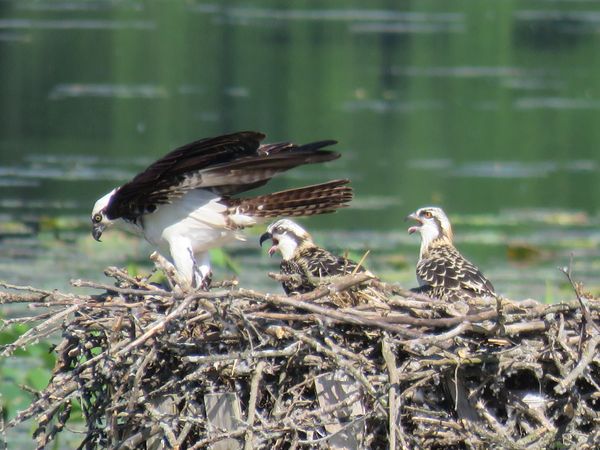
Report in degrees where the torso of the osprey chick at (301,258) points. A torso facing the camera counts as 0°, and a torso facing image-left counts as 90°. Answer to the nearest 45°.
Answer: approximately 90°

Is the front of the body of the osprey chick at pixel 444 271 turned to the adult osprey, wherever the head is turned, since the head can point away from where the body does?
yes

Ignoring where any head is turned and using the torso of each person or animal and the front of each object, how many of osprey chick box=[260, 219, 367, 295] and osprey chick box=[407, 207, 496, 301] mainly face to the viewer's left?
2

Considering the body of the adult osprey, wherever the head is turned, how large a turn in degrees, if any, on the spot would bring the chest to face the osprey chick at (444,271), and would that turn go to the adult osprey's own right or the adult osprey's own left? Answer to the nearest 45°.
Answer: approximately 180°

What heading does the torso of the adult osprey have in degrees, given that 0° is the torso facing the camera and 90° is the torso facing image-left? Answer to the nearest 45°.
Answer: approximately 90°

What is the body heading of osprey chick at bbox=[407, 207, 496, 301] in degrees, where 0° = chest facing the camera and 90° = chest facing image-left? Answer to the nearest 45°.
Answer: approximately 90°

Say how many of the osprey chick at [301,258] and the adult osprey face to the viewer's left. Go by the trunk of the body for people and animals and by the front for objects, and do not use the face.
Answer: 2

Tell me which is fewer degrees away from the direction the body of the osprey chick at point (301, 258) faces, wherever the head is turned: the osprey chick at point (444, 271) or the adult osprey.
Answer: the adult osprey

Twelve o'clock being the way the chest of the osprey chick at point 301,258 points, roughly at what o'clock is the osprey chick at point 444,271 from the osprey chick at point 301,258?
the osprey chick at point 444,271 is roughly at 7 o'clock from the osprey chick at point 301,258.
